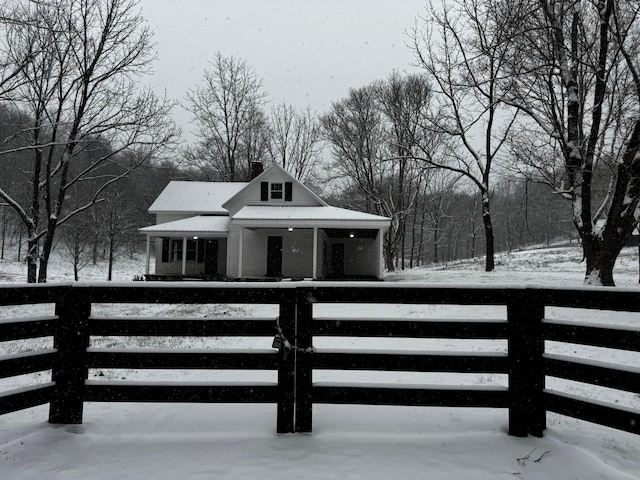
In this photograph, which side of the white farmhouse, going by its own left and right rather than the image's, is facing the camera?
front

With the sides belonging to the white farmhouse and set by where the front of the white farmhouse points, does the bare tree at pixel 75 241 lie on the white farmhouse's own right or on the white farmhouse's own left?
on the white farmhouse's own right

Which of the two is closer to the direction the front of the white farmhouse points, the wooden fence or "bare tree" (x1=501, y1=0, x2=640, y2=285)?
the wooden fence

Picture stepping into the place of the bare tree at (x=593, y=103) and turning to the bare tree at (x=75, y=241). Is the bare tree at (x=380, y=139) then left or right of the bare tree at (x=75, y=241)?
right

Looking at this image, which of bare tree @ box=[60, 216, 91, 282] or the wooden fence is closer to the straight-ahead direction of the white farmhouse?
the wooden fence

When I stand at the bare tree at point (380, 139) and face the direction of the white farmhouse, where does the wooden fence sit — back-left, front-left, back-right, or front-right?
front-left

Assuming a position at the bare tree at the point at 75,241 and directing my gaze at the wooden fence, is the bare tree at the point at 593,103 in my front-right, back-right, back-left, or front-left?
front-left

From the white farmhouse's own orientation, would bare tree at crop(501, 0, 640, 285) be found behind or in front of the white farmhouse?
in front

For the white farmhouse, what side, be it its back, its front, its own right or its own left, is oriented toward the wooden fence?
front

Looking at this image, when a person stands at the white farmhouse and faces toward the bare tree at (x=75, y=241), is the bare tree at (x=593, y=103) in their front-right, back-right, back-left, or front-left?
back-left

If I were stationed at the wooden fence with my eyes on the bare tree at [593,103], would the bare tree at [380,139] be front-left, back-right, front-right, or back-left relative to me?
front-left
